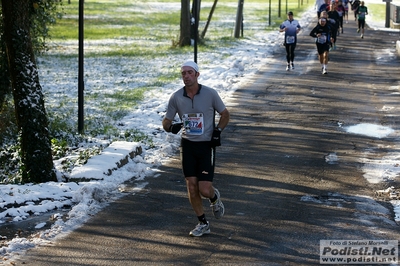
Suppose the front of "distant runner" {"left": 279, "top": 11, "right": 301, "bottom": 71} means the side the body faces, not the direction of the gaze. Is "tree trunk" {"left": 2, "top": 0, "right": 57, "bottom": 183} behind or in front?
in front

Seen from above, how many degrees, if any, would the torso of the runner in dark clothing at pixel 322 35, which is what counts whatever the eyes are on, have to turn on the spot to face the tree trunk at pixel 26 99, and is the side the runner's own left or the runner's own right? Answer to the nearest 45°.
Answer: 0° — they already face it

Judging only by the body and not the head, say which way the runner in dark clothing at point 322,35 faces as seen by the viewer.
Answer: toward the camera

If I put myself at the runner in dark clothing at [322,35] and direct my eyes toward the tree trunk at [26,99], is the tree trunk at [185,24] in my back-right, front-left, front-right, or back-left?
back-right

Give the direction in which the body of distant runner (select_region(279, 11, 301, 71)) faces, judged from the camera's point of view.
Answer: toward the camera

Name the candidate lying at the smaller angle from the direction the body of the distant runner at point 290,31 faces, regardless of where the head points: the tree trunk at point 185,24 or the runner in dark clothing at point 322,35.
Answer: the runner in dark clothing

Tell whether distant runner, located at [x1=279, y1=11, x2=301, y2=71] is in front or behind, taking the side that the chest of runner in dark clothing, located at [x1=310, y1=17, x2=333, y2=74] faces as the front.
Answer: behind

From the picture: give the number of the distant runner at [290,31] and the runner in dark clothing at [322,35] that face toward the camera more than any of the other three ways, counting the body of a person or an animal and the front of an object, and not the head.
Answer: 2

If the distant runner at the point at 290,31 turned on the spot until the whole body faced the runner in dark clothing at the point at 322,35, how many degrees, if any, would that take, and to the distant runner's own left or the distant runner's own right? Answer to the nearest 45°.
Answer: approximately 45° to the distant runner's own left
